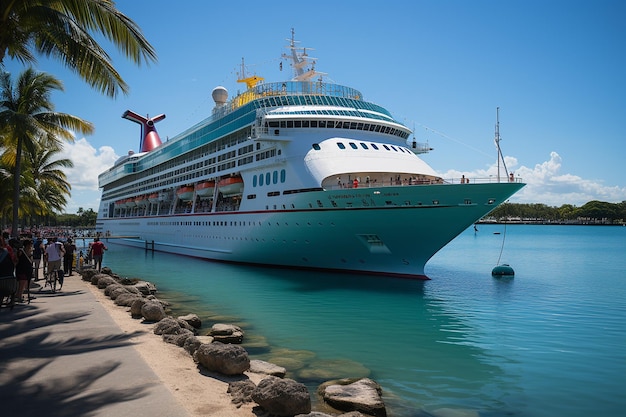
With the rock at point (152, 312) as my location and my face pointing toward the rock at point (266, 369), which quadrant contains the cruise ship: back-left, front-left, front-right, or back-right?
back-left

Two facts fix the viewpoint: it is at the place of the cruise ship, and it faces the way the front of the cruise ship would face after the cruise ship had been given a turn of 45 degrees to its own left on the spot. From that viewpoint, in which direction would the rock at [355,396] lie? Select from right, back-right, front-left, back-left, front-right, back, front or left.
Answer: right

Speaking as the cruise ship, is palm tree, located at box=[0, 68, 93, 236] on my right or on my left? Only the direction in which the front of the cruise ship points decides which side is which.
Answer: on my right

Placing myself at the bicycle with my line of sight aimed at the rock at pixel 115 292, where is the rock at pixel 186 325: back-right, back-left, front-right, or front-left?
front-right

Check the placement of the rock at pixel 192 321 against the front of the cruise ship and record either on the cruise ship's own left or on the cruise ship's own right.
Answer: on the cruise ship's own right

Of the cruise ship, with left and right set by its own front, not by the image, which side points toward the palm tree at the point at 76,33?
right

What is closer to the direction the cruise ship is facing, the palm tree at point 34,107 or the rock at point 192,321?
the rock

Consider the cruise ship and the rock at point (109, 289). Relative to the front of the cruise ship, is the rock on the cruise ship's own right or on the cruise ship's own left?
on the cruise ship's own right

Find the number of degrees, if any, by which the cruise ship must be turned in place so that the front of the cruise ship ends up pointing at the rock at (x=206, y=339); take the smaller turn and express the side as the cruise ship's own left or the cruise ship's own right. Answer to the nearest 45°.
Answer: approximately 45° to the cruise ship's own right

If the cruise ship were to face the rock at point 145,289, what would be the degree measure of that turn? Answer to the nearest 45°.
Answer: approximately 90° to its right

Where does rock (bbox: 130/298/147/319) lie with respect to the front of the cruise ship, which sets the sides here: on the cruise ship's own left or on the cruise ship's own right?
on the cruise ship's own right

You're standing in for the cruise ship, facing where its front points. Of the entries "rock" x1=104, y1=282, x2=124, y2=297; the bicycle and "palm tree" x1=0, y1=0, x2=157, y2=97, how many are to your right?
3
